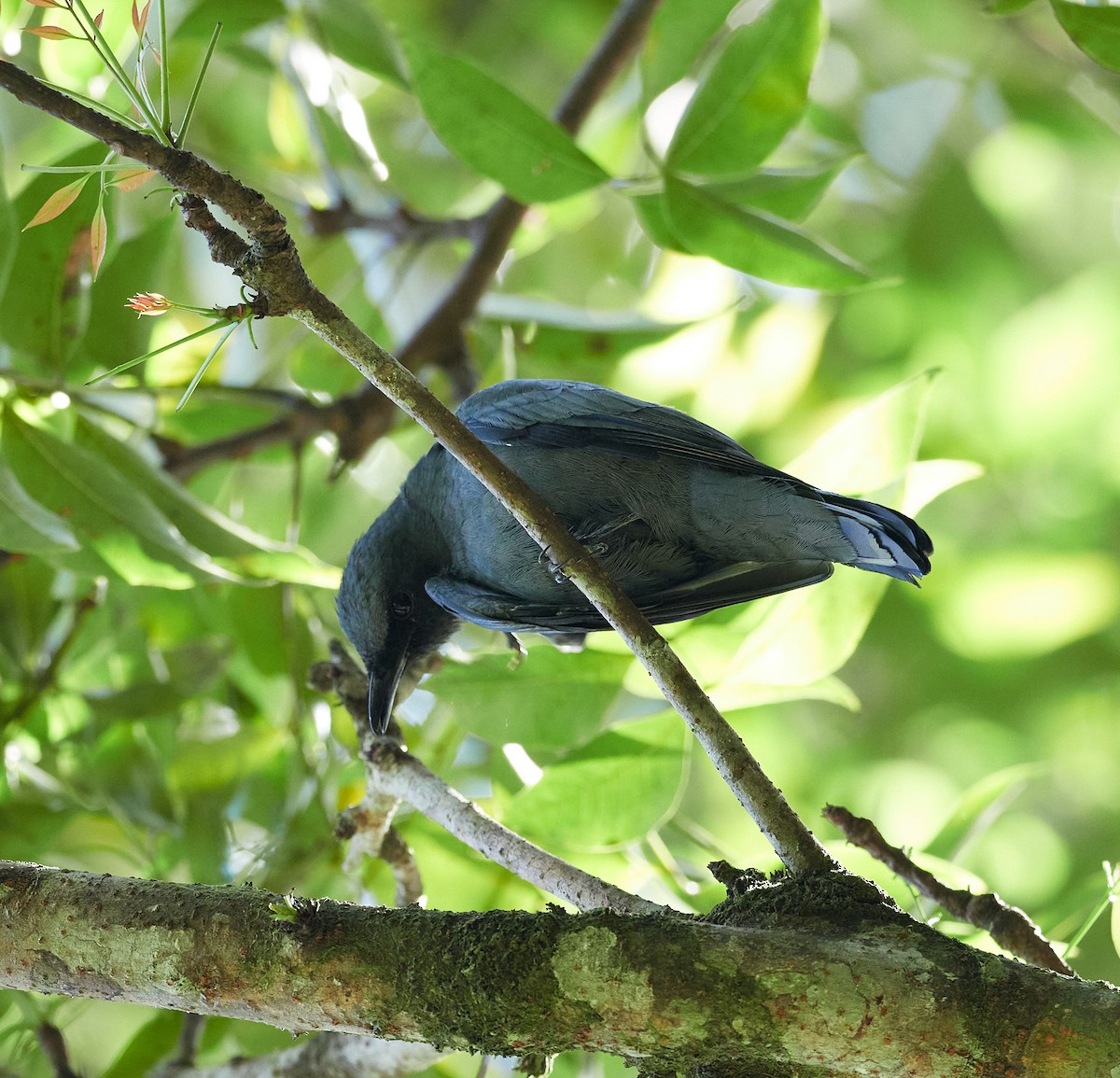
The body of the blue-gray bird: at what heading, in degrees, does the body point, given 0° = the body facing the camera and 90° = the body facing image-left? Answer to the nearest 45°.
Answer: approximately 90°
